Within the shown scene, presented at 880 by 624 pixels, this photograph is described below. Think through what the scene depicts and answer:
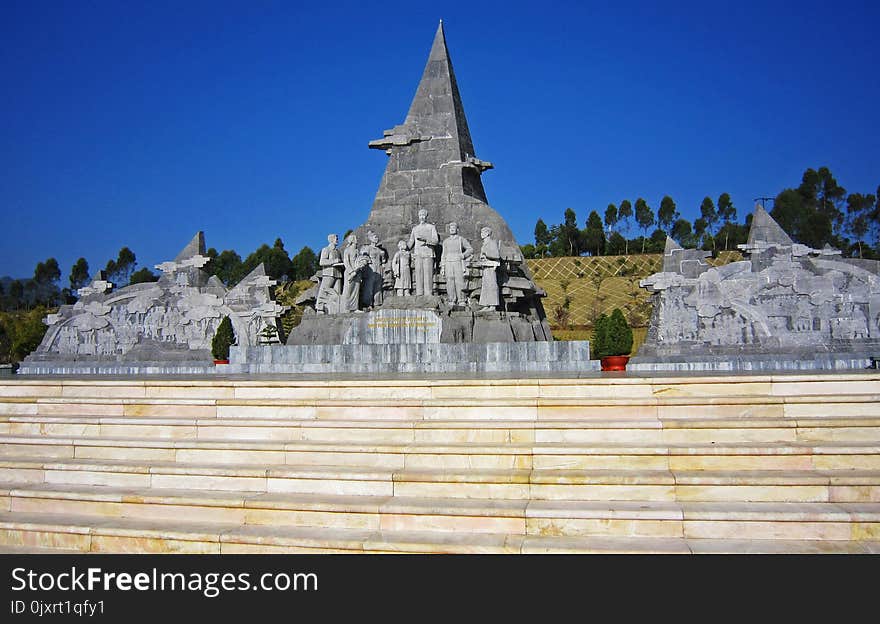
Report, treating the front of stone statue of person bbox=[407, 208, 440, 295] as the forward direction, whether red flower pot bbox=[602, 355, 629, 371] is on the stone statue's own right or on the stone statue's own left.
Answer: on the stone statue's own left

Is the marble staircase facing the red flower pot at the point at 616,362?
no

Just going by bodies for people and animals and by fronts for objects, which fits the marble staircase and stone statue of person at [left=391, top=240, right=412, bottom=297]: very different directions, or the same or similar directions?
same or similar directions

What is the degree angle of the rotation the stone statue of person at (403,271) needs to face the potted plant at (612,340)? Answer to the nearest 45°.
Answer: approximately 135° to its left

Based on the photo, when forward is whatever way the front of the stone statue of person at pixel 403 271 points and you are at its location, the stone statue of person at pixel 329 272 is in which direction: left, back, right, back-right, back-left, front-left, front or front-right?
right

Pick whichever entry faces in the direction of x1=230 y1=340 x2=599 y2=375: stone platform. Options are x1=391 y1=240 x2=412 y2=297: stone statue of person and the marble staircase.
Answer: the stone statue of person

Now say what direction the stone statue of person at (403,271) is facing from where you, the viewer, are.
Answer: facing the viewer

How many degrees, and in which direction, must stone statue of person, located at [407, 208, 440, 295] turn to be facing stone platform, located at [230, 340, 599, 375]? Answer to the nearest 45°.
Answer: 0° — it already faces it

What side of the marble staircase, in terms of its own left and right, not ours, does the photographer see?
front

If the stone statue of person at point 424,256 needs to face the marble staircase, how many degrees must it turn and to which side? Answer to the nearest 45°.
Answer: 0° — it already faces it

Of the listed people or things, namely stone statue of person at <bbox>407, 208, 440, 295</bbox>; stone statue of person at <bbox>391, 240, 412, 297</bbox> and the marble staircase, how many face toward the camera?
3

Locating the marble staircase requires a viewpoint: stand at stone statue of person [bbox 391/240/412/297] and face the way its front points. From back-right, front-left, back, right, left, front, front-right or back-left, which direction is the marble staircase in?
front

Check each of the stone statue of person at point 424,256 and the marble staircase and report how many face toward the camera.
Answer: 2

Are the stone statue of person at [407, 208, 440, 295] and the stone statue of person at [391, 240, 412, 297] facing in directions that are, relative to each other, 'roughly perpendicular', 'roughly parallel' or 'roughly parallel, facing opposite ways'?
roughly parallel

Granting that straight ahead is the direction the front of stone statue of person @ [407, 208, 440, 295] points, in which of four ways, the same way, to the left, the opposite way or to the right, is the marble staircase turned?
the same way

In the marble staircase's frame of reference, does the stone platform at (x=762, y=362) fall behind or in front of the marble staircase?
behind
